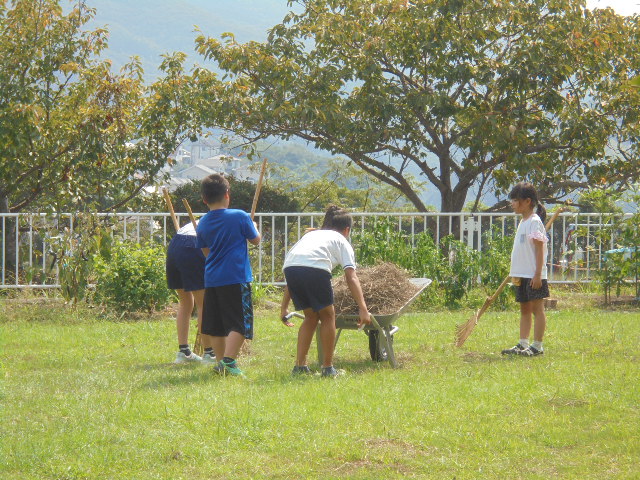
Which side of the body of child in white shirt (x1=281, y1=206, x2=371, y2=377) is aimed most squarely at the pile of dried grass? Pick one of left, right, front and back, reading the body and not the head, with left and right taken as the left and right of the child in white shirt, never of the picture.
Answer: front

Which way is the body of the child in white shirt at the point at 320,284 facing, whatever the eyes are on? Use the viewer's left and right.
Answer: facing away from the viewer and to the right of the viewer

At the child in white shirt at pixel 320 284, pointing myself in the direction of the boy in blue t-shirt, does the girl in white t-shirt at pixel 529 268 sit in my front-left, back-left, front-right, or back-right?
back-right

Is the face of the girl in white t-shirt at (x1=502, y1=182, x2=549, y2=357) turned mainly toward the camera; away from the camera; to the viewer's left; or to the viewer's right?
to the viewer's left

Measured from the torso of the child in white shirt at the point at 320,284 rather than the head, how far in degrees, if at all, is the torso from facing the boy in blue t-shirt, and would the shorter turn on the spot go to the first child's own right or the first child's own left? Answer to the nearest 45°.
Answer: approximately 135° to the first child's own left

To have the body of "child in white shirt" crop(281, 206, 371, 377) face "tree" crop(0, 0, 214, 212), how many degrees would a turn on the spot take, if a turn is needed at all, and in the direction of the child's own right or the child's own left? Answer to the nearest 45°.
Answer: approximately 90° to the child's own left

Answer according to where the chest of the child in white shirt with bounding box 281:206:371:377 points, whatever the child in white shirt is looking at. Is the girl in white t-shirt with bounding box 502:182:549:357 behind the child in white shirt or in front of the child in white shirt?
in front

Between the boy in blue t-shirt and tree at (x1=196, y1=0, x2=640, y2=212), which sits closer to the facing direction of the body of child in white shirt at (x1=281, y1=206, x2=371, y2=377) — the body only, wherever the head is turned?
the tree

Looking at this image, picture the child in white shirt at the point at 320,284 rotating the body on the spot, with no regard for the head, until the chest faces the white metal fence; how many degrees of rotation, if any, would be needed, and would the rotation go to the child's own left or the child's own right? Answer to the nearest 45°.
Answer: approximately 45° to the child's own left

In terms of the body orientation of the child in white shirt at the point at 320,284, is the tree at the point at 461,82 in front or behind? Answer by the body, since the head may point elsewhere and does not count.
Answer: in front
